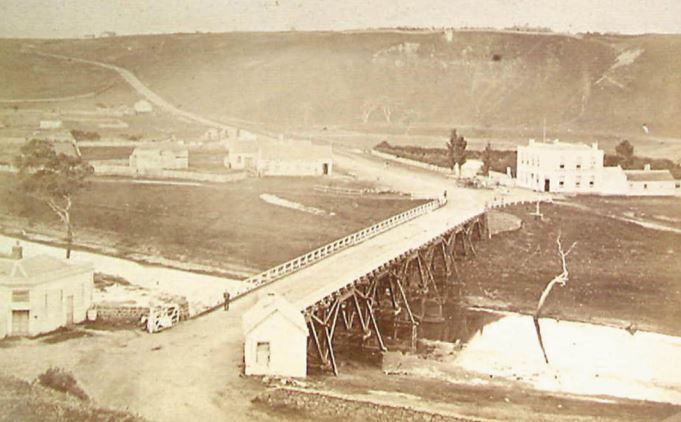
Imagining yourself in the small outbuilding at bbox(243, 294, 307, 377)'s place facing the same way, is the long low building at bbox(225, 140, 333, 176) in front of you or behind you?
behind

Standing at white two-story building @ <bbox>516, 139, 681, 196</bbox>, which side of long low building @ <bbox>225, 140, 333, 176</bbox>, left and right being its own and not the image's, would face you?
left

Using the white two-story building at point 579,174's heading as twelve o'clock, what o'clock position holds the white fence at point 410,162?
The white fence is roughly at 3 o'clock from the white two-story building.

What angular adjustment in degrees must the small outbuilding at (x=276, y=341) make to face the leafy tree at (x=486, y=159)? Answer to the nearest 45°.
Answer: approximately 135° to its left

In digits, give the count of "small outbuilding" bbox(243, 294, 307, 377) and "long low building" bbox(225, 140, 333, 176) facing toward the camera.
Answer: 2

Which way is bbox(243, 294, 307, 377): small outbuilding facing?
toward the camera

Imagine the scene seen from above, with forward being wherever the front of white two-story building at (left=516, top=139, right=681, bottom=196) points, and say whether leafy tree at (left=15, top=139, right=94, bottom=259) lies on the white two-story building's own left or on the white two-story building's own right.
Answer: on the white two-story building's own right

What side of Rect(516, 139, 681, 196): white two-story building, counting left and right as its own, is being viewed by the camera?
front

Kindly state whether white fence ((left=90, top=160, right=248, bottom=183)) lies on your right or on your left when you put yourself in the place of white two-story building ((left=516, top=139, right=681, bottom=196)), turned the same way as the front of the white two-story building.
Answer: on your right

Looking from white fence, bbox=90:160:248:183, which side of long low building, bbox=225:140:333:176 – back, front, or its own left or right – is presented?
right

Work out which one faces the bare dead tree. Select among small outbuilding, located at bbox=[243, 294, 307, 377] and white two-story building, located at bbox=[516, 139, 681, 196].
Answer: the white two-story building

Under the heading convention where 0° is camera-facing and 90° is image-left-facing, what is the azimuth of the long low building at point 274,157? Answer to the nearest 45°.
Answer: approximately 0°
